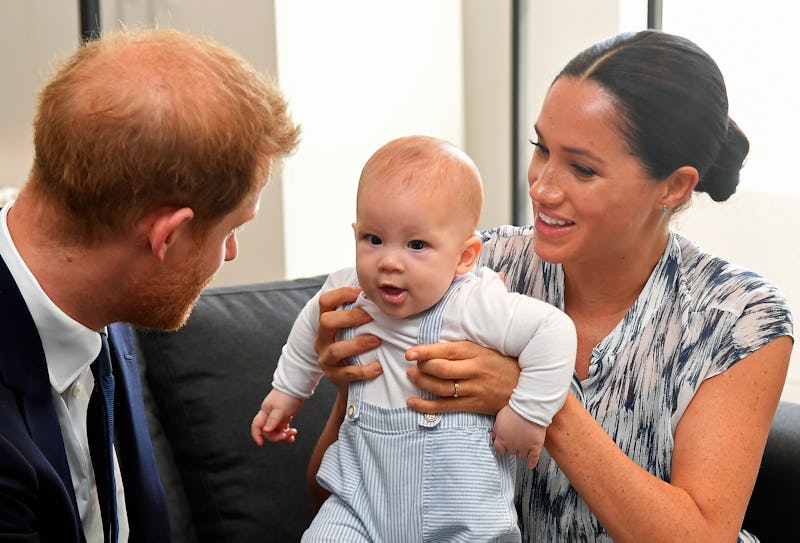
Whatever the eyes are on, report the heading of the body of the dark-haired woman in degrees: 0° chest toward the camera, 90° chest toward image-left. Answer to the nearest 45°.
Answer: approximately 45°

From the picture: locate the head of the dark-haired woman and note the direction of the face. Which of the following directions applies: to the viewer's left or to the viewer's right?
to the viewer's left

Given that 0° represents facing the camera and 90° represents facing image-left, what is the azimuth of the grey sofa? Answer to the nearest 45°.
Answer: approximately 0°
